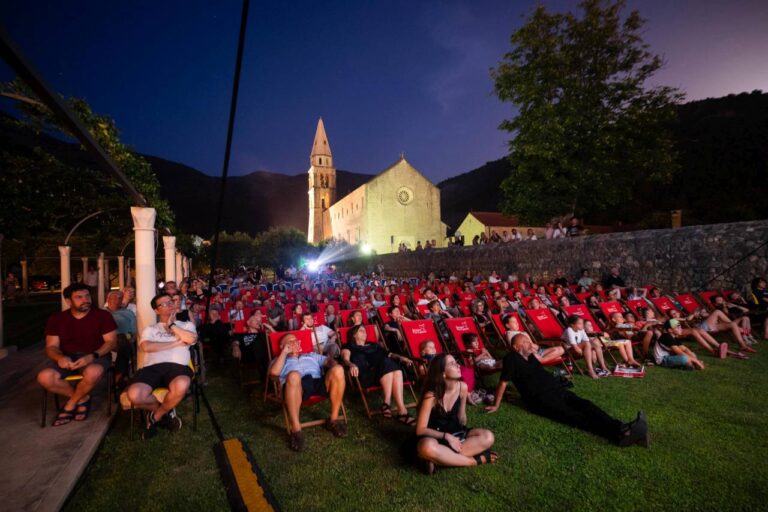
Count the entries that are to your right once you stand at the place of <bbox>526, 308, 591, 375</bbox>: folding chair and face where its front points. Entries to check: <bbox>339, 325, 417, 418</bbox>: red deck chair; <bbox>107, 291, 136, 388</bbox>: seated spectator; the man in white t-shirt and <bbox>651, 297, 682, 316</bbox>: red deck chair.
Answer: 3

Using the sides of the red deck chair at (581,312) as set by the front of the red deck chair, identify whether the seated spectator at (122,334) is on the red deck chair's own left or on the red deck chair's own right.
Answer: on the red deck chair's own right

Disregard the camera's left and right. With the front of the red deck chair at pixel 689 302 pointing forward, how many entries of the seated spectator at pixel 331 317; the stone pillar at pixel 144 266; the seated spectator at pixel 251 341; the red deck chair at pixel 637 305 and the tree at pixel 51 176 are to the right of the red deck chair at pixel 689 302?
5

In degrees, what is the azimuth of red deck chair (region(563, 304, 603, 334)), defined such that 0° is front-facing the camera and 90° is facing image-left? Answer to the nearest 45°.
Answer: approximately 315°

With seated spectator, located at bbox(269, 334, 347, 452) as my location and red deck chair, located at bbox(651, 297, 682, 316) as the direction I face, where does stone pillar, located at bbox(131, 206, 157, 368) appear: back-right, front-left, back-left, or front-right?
back-left

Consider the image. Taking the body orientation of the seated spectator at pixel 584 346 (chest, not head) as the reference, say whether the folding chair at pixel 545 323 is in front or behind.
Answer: behind

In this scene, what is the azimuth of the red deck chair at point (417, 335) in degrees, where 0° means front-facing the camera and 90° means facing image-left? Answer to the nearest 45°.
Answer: approximately 315°

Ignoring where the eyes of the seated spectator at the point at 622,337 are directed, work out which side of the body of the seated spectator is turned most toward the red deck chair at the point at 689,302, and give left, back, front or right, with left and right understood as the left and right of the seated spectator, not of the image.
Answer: left

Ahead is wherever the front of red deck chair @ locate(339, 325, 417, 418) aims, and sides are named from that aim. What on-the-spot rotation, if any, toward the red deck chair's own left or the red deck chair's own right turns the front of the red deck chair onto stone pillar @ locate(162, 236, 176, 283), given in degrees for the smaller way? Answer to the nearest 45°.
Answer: approximately 180°

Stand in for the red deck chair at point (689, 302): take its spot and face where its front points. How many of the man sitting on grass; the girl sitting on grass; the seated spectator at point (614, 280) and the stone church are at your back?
2

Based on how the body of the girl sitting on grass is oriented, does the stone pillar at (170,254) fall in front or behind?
behind

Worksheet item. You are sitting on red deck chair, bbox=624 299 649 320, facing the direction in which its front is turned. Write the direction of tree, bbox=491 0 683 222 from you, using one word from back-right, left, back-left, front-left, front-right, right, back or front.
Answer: back-left
